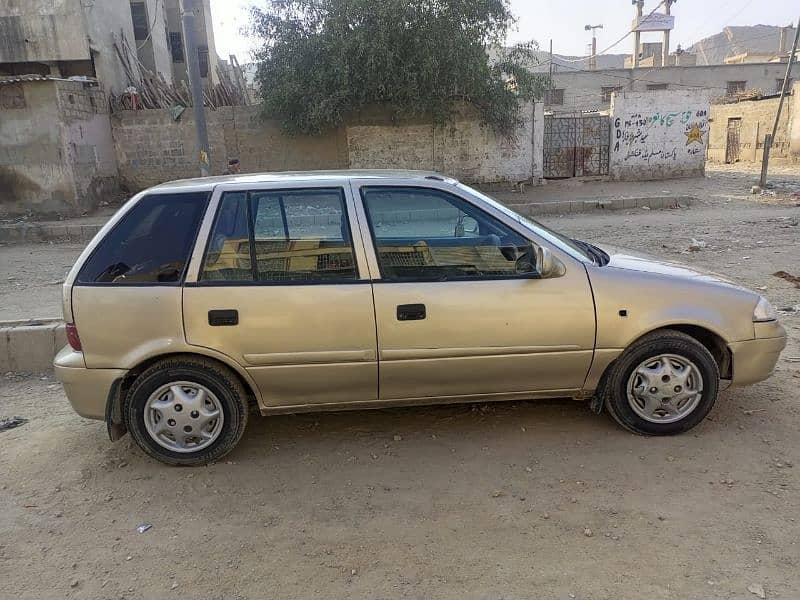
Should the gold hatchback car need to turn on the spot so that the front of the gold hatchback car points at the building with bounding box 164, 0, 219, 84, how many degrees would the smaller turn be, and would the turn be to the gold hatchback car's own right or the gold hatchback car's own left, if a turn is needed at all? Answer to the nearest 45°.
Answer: approximately 90° to the gold hatchback car's own left

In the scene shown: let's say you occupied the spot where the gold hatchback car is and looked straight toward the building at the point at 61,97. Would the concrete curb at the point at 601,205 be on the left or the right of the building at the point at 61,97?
right

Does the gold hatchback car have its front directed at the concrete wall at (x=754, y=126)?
no

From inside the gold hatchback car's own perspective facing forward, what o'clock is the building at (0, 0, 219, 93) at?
The building is roughly at 8 o'clock from the gold hatchback car.

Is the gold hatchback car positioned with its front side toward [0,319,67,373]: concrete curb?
no

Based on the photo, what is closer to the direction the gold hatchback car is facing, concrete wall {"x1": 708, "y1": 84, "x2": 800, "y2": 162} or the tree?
the concrete wall

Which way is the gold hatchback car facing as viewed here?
to the viewer's right

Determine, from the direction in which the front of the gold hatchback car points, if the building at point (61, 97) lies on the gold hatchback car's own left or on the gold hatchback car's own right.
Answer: on the gold hatchback car's own left

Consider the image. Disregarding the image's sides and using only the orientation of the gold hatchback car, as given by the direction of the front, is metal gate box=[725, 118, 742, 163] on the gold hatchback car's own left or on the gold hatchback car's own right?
on the gold hatchback car's own left

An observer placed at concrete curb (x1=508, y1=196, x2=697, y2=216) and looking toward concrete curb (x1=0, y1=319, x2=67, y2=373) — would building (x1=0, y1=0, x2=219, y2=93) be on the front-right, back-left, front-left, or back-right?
front-right

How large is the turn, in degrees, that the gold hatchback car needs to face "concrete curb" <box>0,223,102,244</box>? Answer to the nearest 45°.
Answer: approximately 135° to its left

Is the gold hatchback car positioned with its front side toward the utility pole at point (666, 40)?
no

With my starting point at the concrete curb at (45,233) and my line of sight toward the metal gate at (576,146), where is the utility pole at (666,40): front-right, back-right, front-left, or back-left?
front-left

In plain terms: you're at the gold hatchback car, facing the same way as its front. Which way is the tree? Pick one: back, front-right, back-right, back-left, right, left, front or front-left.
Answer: left

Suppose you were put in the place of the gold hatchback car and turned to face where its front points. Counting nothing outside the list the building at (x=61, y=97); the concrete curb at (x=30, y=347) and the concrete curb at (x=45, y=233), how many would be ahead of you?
0

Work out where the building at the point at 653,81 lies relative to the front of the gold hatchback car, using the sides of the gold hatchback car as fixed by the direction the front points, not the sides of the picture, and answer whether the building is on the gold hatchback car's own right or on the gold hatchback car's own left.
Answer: on the gold hatchback car's own left

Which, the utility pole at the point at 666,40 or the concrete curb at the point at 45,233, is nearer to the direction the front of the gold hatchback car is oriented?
the utility pole

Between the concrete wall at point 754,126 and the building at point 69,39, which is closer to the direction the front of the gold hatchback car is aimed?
the concrete wall
